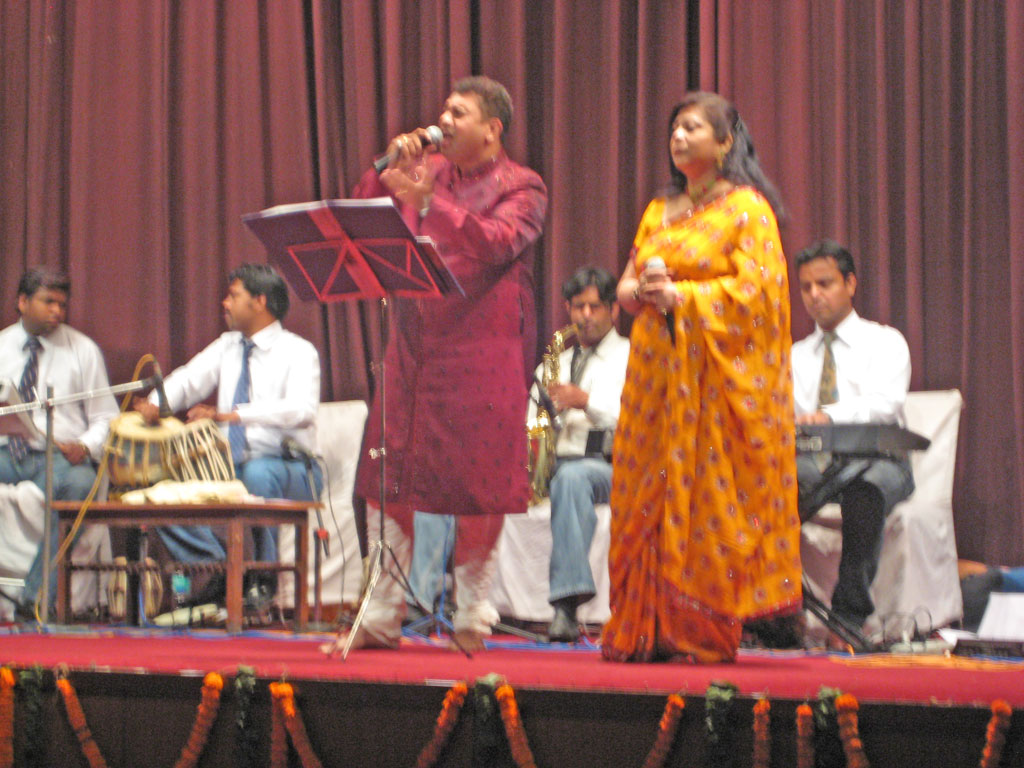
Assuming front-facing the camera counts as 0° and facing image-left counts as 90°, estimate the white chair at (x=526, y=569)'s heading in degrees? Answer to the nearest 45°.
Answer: approximately 0°

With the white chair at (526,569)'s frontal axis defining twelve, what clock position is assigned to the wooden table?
The wooden table is roughly at 2 o'clock from the white chair.

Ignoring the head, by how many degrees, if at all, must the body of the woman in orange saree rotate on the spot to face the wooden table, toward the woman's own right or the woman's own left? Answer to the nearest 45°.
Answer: approximately 90° to the woman's own right

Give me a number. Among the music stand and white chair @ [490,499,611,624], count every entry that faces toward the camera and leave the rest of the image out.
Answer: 1

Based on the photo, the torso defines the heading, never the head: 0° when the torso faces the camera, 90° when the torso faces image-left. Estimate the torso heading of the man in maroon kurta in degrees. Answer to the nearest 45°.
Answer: approximately 45°

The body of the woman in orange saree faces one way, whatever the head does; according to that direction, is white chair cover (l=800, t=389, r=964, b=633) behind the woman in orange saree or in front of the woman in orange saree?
behind

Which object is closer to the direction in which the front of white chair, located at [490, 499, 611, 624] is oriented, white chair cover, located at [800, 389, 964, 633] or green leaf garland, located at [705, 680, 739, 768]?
the green leaf garland

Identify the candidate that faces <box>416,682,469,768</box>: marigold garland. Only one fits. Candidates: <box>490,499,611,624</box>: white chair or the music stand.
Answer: the white chair

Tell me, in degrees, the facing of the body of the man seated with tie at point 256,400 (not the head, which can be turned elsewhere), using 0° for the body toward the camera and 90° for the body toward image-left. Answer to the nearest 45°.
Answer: approximately 45°

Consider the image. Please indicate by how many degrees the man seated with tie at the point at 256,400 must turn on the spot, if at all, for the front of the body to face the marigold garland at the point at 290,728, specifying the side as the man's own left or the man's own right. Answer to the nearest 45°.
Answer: approximately 45° to the man's own left
